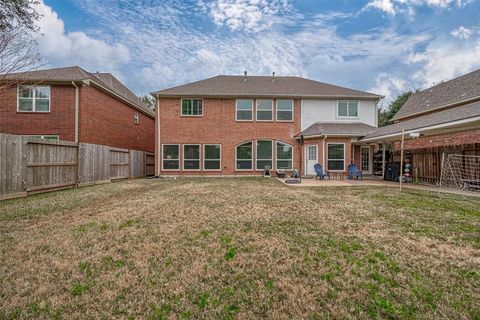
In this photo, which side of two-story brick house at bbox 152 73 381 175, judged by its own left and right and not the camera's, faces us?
back

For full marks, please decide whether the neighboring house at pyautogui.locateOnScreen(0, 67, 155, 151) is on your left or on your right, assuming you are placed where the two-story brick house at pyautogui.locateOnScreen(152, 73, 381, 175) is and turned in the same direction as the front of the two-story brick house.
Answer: on your left

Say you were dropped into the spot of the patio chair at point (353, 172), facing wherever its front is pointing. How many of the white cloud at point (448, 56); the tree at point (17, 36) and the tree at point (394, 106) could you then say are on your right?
1

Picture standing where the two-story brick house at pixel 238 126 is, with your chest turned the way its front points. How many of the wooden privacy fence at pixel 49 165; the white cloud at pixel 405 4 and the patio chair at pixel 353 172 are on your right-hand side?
2

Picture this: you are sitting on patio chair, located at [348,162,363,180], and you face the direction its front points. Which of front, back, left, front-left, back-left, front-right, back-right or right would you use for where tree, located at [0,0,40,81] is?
right

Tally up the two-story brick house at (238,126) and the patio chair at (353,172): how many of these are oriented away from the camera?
1

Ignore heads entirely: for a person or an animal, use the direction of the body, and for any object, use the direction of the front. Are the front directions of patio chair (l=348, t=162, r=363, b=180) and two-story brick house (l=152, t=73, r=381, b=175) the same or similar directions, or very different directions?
very different directions

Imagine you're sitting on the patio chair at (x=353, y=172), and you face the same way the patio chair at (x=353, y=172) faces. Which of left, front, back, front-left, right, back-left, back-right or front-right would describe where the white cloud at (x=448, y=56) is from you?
left

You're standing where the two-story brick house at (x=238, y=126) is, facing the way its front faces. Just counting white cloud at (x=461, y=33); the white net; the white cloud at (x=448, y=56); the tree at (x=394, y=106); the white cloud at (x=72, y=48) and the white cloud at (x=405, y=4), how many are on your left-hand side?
1

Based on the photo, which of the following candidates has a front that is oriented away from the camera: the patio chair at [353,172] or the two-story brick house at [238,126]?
the two-story brick house

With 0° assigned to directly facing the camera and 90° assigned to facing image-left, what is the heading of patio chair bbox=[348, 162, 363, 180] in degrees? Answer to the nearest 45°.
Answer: approximately 315°

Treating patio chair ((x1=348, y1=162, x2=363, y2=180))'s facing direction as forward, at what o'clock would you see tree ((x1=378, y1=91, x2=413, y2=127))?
The tree is roughly at 8 o'clock from the patio chair.
